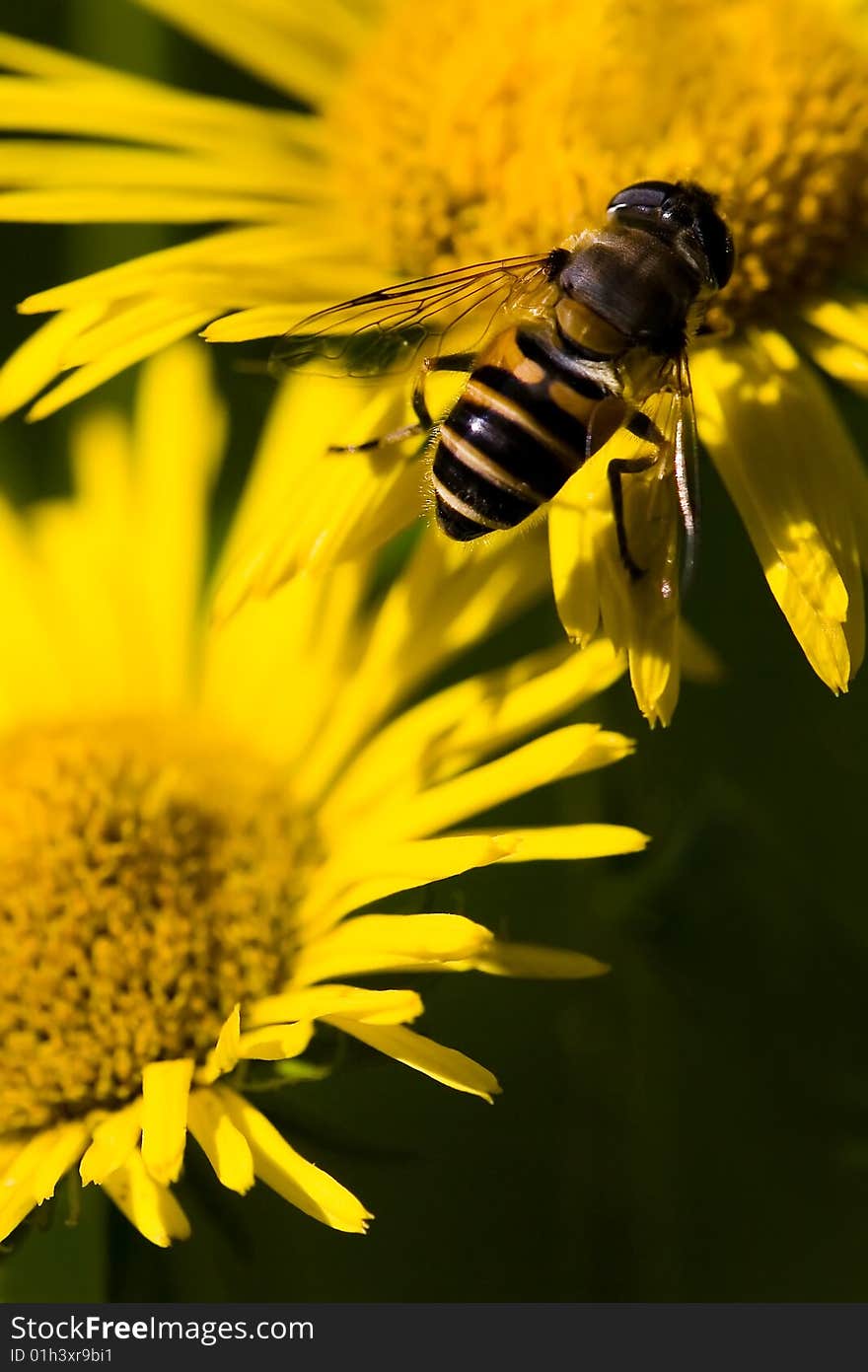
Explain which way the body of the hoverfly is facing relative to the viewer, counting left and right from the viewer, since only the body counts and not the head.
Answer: facing away from the viewer and to the right of the viewer
